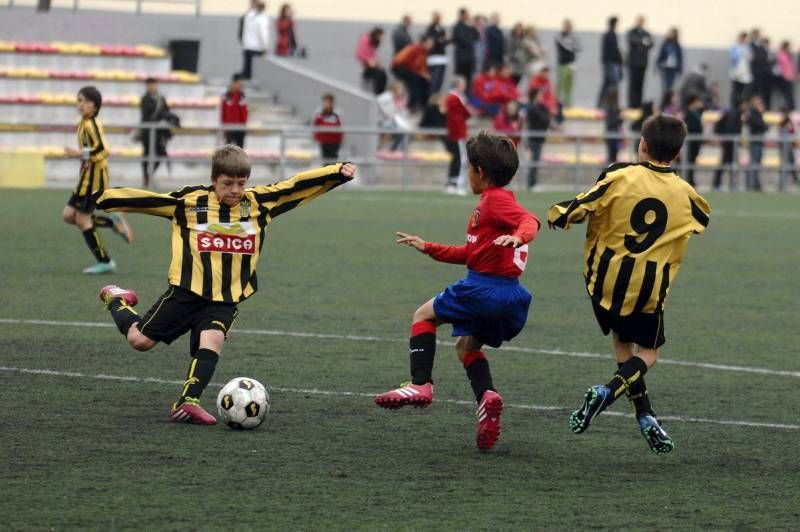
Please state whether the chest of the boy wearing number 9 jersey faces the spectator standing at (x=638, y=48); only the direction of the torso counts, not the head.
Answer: yes

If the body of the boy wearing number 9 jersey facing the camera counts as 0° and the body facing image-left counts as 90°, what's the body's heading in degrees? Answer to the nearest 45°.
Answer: approximately 180°

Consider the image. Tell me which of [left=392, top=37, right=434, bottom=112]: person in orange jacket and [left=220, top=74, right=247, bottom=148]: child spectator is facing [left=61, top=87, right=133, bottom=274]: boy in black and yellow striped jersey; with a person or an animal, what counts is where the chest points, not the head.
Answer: the child spectator

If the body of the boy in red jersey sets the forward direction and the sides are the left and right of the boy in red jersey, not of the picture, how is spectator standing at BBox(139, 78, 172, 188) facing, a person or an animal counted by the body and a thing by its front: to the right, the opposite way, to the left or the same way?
to the left

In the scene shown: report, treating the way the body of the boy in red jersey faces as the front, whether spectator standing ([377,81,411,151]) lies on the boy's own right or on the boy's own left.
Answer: on the boy's own right
